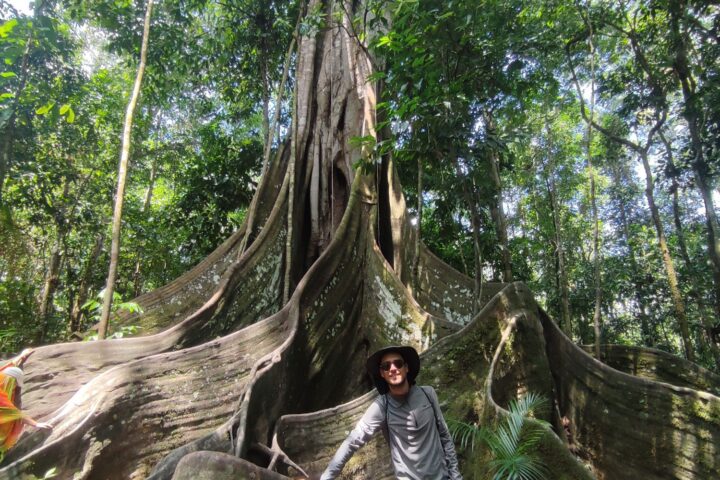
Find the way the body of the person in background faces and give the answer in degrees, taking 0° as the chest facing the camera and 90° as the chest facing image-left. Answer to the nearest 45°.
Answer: approximately 270°

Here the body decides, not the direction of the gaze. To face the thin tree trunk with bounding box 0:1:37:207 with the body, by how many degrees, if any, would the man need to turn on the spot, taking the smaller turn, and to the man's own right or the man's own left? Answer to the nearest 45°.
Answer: approximately 135° to the man's own right

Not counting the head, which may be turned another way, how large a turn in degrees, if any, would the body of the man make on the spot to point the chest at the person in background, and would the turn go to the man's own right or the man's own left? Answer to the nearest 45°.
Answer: approximately 90° to the man's own right

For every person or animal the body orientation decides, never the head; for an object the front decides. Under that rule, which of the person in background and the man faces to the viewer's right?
the person in background

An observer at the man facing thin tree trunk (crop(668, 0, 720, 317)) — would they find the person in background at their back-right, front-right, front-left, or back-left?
back-left

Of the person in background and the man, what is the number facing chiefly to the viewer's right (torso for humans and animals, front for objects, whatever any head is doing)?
1

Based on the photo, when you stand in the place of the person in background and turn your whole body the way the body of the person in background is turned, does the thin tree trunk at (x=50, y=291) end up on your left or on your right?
on your left

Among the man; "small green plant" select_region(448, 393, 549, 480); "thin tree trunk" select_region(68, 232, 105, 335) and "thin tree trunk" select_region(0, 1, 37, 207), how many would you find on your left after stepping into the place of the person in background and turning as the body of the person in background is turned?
2

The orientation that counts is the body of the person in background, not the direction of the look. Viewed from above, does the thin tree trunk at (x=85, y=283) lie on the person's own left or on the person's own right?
on the person's own left

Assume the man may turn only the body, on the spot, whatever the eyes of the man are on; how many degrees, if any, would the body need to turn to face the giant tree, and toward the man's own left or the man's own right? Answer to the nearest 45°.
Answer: approximately 135° to the man's own right
